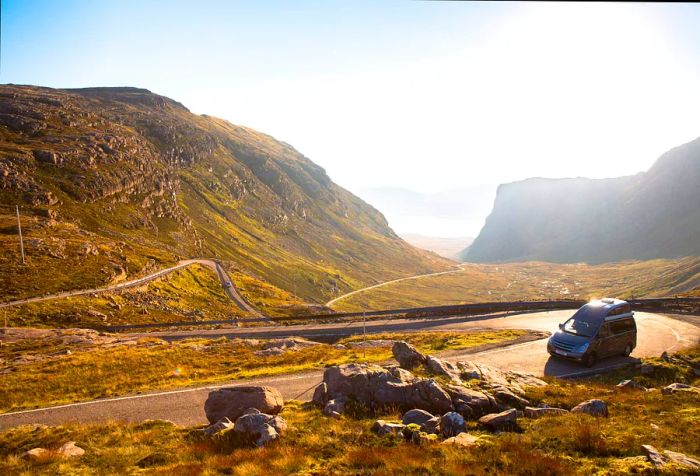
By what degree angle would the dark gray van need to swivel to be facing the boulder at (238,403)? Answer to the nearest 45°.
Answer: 0° — it already faces it

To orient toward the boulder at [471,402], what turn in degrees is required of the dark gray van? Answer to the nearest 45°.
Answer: approximately 45° to its left

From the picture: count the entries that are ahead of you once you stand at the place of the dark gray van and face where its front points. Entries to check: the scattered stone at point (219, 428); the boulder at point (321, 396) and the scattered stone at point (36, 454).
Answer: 3

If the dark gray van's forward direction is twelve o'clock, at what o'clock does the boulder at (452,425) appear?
The boulder is roughly at 11 o'clock from the dark gray van.

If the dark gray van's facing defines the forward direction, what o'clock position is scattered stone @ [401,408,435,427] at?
The scattered stone is roughly at 11 o'clock from the dark gray van.

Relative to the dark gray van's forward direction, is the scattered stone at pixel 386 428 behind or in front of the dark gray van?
in front

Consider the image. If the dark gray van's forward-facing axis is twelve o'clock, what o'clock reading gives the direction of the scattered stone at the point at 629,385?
The scattered stone is roughly at 10 o'clock from the dark gray van.

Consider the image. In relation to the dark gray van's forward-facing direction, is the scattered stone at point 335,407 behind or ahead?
ahead

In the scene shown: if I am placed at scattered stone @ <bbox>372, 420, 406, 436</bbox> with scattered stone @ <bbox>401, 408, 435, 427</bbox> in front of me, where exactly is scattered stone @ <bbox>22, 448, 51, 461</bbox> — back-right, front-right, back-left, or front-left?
back-left

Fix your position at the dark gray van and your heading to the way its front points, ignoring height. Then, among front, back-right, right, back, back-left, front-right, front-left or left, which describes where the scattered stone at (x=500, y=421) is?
front-left

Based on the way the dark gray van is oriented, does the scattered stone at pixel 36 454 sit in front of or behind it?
in front

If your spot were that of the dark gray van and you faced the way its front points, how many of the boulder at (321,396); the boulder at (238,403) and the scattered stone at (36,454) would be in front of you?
3

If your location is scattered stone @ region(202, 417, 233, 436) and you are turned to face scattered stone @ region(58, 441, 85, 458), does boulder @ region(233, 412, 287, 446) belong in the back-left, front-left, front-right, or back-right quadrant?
back-left

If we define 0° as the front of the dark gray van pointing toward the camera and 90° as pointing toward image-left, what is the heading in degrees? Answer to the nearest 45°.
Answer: approximately 45°
